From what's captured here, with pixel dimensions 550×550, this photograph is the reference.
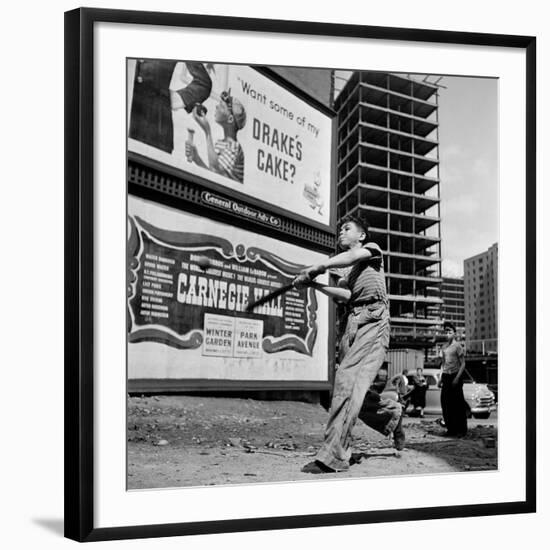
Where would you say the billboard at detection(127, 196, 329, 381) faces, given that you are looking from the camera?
facing the viewer and to the right of the viewer

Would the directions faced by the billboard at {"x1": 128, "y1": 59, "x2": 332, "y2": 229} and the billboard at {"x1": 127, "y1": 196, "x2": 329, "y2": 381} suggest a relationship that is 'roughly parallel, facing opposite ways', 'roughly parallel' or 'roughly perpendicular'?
roughly parallel

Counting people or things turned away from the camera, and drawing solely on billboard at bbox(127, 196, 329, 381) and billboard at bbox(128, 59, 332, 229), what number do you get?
0

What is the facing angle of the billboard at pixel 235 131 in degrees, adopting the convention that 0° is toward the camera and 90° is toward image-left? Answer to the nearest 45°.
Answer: approximately 315°
